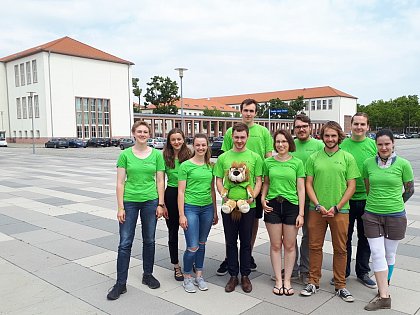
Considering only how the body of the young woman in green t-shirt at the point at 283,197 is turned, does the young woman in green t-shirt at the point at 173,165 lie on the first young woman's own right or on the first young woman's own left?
on the first young woman's own right

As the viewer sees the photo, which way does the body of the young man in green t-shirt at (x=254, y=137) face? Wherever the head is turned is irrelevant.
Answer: toward the camera

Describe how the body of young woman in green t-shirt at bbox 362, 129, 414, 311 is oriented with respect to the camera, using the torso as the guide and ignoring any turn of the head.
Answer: toward the camera

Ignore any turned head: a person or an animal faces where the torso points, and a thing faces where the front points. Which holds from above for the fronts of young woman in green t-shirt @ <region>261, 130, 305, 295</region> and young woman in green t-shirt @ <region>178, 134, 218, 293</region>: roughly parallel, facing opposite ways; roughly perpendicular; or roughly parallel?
roughly parallel

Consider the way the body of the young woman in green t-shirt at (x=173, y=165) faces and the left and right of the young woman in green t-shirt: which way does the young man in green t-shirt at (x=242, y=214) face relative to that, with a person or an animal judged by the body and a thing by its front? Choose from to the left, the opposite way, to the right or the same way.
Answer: the same way

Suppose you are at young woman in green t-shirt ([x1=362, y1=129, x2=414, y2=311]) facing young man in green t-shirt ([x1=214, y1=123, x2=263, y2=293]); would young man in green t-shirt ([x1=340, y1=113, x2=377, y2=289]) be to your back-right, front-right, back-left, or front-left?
front-right

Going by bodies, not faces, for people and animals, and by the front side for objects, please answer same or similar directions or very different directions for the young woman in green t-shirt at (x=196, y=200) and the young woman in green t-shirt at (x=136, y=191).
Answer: same or similar directions

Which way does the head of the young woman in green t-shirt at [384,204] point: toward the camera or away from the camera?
toward the camera

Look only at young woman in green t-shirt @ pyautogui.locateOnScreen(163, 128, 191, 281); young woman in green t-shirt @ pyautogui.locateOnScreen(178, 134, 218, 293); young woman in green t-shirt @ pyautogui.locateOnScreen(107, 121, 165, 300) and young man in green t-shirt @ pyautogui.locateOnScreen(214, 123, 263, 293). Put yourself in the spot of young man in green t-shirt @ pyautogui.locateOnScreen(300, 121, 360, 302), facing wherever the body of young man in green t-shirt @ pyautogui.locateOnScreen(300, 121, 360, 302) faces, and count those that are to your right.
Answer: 4

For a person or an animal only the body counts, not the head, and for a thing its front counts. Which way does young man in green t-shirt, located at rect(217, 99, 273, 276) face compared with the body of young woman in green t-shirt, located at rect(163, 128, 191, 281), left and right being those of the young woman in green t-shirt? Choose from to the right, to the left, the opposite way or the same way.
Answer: the same way

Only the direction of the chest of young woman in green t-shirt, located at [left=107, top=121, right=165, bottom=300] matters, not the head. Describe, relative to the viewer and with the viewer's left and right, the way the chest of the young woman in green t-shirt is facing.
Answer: facing the viewer

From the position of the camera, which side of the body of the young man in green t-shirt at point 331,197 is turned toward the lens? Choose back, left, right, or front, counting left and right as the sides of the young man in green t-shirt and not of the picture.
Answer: front

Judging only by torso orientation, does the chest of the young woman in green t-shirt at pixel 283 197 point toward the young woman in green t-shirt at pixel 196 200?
no

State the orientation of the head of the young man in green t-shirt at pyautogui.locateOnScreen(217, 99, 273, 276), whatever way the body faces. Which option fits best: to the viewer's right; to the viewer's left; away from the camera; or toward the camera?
toward the camera

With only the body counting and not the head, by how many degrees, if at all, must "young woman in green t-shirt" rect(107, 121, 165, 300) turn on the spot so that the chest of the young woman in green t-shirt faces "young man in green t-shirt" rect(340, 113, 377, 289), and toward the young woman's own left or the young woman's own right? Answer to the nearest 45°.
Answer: approximately 90° to the young woman's own left

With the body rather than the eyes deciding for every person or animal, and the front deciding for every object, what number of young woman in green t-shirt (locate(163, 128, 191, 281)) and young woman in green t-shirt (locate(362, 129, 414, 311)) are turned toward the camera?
2

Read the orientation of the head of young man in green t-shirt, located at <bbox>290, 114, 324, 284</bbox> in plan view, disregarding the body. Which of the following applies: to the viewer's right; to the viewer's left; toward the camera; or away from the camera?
toward the camera

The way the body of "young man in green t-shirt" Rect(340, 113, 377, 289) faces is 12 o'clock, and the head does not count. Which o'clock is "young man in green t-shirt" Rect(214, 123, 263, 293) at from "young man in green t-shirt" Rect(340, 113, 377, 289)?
"young man in green t-shirt" Rect(214, 123, 263, 293) is roughly at 2 o'clock from "young man in green t-shirt" Rect(340, 113, 377, 289).

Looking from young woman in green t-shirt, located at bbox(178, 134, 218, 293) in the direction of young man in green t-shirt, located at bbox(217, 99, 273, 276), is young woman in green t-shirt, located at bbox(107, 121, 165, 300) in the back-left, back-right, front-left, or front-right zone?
back-left

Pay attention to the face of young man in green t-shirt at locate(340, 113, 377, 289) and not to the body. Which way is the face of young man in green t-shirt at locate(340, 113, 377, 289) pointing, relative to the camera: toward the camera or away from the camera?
toward the camera

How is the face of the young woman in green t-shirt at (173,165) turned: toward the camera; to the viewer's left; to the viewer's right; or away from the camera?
toward the camera

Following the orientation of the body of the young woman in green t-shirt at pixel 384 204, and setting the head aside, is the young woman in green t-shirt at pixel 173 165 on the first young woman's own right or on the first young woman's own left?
on the first young woman's own right
